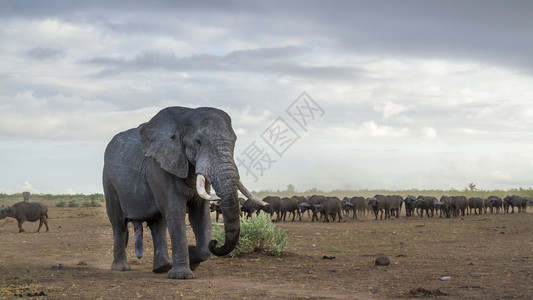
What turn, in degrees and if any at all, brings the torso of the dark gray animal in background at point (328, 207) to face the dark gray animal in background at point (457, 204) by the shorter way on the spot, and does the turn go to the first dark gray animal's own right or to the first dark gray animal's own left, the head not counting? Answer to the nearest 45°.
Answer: approximately 135° to the first dark gray animal's own right

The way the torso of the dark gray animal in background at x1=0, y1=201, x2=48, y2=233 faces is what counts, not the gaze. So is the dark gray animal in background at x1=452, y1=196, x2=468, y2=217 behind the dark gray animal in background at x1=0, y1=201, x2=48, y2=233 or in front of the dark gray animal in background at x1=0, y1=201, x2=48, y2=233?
behind

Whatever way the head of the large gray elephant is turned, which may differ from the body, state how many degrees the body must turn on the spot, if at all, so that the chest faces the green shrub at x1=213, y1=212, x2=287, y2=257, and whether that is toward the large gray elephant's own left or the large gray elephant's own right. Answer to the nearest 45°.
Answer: approximately 90° to the large gray elephant's own left

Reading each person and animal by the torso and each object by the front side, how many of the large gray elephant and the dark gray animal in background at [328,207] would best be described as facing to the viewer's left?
1

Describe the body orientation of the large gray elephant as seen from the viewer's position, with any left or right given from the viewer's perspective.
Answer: facing the viewer and to the right of the viewer

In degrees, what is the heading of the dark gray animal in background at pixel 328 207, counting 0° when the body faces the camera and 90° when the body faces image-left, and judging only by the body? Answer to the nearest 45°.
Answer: approximately 90°

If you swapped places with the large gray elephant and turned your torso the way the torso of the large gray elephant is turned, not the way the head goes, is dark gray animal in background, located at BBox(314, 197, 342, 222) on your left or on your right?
on your left

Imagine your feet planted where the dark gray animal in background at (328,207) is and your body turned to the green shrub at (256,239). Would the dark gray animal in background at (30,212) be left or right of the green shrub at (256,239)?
right

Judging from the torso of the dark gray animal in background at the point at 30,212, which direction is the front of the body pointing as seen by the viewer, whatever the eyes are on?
to the viewer's left

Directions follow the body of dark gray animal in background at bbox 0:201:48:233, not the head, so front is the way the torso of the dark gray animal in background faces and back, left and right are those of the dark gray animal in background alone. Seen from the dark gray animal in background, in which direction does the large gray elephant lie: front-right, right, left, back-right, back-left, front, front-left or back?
left

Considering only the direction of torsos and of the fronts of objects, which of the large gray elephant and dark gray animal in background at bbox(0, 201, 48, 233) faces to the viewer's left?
the dark gray animal in background

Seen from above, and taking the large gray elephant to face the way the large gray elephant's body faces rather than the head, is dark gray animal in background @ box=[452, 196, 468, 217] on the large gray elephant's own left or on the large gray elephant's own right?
on the large gray elephant's own left

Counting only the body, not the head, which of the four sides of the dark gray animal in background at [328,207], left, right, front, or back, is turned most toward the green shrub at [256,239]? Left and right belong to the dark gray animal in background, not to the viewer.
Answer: left

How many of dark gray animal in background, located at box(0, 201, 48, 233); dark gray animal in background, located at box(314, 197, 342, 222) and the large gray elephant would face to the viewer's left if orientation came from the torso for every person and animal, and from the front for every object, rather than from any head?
2
